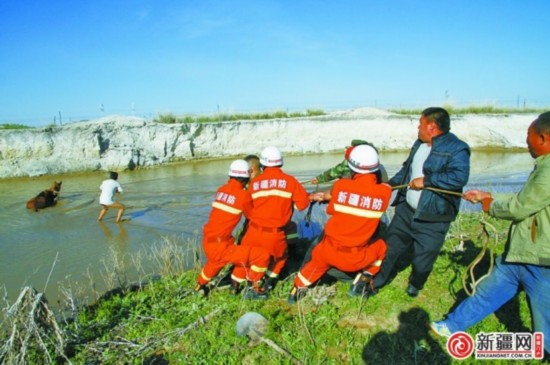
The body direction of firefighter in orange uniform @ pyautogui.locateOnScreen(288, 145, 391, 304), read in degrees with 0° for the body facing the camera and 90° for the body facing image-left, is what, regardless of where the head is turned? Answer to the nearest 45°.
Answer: approximately 180°

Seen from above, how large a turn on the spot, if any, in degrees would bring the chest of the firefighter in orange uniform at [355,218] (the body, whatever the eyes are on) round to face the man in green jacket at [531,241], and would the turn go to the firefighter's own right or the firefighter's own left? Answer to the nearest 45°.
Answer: approximately 135° to the firefighter's own right

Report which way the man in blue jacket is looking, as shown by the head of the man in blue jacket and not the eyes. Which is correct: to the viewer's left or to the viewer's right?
to the viewer's left

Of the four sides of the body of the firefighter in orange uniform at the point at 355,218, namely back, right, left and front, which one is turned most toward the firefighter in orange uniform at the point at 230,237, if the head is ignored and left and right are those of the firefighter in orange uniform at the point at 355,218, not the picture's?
left

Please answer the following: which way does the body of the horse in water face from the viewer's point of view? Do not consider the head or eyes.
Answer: to the viewer's right

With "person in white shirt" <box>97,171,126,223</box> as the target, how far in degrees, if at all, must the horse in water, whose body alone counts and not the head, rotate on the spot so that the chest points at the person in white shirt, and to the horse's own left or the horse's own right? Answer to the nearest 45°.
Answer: approximately 45° to the horse's own right

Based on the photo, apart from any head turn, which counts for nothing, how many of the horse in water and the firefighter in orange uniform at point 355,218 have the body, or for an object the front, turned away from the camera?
1

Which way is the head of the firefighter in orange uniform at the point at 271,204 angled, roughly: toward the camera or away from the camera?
away from the camera
